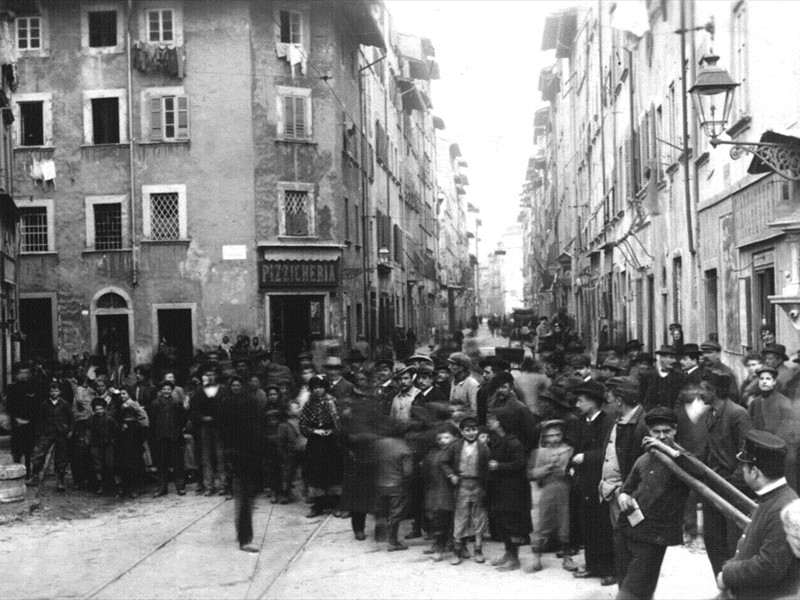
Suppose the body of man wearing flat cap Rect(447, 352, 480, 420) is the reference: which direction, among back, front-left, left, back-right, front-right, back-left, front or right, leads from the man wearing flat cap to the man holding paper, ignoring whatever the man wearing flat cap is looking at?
front-left

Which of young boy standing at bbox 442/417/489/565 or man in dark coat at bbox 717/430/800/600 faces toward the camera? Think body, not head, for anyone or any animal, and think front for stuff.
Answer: the young boy standing

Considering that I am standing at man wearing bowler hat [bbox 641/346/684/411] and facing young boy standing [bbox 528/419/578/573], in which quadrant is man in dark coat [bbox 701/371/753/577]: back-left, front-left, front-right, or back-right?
front-left

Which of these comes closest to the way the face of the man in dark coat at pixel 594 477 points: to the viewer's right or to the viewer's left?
to the viewer's left

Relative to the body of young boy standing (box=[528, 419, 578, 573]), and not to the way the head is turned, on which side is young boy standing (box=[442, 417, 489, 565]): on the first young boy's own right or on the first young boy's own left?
on the first young boy's own right

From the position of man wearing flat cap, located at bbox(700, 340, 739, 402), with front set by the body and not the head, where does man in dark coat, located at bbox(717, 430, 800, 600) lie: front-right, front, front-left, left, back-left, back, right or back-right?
front-left

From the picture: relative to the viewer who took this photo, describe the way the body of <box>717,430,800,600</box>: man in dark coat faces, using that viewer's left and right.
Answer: facing to the left of the viewer

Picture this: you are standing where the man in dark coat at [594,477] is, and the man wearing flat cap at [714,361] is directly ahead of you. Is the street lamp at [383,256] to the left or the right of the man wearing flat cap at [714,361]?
left

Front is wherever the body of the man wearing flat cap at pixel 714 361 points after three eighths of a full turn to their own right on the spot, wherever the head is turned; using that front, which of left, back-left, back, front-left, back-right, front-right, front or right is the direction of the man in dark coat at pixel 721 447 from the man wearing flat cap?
back

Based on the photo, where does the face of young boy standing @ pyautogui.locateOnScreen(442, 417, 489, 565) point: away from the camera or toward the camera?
toward the camera

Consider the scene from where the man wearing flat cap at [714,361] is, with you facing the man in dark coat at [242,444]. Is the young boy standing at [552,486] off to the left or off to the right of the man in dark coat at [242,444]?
left

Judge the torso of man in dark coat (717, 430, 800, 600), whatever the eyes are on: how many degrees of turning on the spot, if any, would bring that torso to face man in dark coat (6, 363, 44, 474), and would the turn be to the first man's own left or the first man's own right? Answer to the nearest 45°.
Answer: approximately 45° to the first man's own right

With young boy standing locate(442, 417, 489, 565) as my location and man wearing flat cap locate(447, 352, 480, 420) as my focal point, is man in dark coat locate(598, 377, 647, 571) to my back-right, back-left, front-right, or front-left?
back-right

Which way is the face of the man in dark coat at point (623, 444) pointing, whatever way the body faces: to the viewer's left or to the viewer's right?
to the viewer's left
